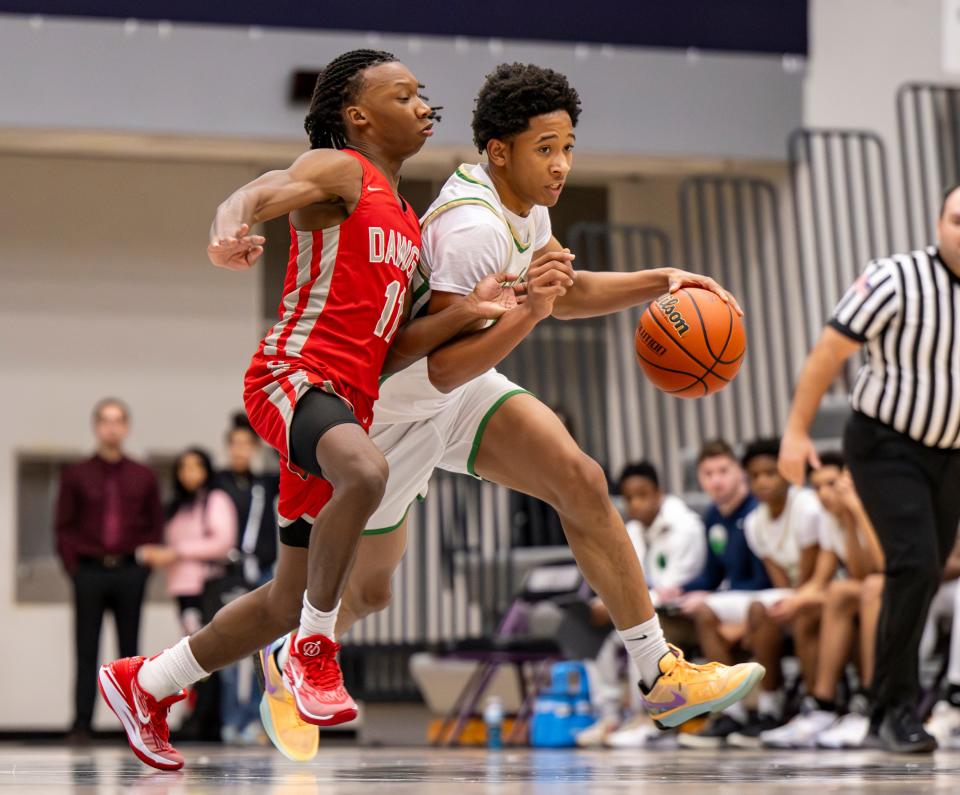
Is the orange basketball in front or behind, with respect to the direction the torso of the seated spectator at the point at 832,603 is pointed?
in front

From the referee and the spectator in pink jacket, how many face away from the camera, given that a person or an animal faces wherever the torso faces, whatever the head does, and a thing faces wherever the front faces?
0

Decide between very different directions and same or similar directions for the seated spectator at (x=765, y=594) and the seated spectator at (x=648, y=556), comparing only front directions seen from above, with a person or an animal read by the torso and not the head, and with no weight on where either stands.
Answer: same or similar directions

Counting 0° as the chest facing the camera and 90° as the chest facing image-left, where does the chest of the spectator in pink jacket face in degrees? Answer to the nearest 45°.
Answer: approximately 45°

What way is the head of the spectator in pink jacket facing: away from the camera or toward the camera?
toward the camera

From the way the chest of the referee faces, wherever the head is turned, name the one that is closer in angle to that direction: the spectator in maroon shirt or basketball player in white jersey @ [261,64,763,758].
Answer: the basketball player in white jersey

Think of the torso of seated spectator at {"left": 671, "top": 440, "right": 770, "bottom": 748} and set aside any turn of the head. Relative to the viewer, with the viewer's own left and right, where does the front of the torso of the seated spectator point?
facing the viewer and to the left of the viewer

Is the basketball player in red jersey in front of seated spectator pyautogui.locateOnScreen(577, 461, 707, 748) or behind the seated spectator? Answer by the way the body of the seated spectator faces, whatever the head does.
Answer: in front

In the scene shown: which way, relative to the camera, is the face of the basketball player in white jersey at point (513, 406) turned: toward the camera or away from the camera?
toward the camera

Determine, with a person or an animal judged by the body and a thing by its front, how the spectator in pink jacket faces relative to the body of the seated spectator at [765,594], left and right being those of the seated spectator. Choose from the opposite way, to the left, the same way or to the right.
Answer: the same way

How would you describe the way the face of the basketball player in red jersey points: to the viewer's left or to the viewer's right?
to the viewer's right

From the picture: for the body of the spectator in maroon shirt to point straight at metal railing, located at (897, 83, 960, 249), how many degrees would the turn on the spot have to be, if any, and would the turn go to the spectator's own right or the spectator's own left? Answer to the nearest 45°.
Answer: approximately 90° to the spectator's own left

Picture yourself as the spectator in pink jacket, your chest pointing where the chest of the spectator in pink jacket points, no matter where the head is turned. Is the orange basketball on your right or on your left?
on your left

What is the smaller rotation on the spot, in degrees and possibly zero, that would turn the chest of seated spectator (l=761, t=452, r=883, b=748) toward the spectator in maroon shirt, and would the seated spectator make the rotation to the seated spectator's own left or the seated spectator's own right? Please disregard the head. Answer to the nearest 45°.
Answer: approximately 90° to the seated spectator's own right

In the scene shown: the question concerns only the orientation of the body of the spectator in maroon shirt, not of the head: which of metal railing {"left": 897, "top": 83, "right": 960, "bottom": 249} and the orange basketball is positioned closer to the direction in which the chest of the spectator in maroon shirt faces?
the orange basketball

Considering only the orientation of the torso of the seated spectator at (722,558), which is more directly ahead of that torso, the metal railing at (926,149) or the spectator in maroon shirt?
the spectator in maroon shirt

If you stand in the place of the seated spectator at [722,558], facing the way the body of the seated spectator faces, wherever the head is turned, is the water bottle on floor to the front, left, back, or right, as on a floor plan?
right

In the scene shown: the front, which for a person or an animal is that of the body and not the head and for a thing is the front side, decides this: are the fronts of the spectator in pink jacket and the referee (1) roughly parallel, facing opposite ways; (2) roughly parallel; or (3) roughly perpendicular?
roughly perpendicular
